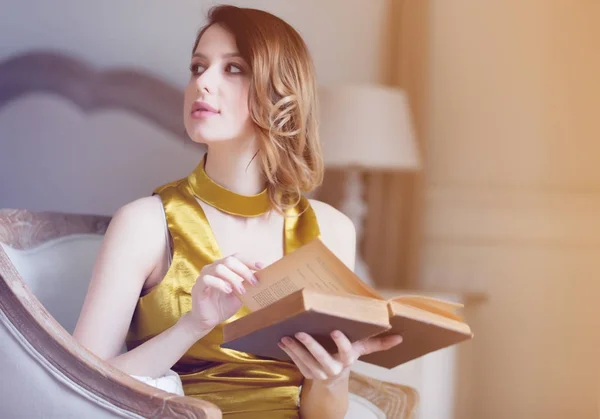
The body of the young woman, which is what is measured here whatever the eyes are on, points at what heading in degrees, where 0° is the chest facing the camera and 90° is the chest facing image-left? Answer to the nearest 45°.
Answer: approximately 315°

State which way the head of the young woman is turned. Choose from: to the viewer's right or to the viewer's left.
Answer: to the viewer's left

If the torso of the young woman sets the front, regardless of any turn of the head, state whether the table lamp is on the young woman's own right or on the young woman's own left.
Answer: on the young woman's own left
